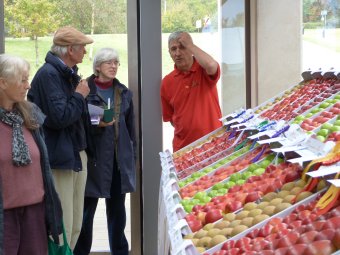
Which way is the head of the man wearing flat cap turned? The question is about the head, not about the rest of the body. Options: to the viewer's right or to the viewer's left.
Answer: to the viewer's right

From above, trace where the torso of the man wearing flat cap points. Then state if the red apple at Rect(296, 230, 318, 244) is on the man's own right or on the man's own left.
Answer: on the man's own right

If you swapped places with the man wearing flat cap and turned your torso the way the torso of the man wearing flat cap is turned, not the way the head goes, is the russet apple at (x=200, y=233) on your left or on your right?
on your right

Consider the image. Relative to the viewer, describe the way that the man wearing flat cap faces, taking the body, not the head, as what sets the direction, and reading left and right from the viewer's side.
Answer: facing to the right of the viewer

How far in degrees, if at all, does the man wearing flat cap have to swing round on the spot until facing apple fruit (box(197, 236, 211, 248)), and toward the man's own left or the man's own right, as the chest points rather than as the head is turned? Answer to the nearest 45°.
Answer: approximately 90° to the man's own right

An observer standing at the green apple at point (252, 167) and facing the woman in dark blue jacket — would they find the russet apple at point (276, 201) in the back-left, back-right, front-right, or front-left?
back-left

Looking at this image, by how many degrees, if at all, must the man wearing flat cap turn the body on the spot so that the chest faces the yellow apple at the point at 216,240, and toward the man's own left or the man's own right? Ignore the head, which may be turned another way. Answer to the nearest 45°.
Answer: approximately 90° to the man's own right
